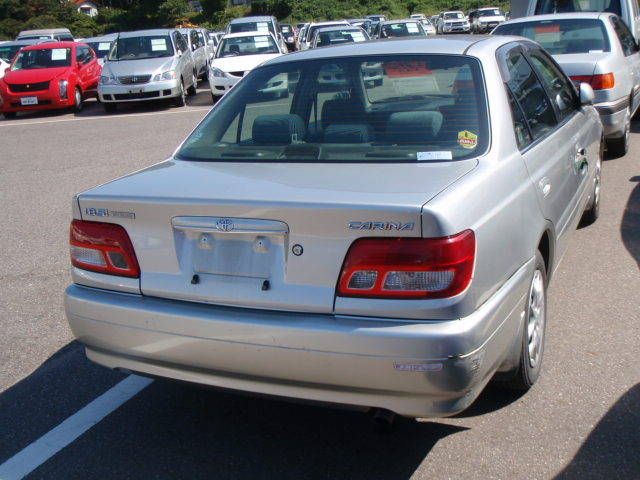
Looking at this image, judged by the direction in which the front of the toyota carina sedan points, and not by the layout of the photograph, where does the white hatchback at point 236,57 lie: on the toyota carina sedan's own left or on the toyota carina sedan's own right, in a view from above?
on the toyota carina sedan's own left

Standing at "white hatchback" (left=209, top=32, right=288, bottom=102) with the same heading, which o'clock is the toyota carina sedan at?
The toyota carina sedan is roughly at 12 o'clock from the white hatchback.

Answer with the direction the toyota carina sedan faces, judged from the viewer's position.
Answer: facing away from the viewer and to the right of the viewer

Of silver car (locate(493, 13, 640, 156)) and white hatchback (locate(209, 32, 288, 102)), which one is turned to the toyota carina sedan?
the white hatchback

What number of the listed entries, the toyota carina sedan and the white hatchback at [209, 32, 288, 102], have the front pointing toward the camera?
1

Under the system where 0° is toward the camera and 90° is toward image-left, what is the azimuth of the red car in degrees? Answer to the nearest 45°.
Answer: approximately 45°

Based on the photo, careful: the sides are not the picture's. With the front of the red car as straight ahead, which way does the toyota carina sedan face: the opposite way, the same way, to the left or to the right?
the opposite way

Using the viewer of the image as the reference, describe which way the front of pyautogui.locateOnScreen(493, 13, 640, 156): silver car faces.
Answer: facing away from the viewer and to the right of the viewer

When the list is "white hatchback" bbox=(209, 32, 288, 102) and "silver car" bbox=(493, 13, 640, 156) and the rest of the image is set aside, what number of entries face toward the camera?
1

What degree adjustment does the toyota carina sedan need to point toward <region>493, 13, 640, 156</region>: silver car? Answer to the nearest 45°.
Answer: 0° — it already faces it

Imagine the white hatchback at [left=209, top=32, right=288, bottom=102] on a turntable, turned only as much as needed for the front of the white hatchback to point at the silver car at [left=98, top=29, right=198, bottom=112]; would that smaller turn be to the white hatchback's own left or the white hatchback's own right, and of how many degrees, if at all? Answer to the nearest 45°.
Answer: approximately 90° to the white hatchback's own right

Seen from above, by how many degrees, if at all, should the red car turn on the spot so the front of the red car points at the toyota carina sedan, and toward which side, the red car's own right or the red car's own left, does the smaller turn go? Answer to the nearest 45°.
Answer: approximately 45° to the red car's own left

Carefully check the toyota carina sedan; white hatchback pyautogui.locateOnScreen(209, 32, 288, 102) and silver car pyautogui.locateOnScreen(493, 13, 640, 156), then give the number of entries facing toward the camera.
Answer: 1
